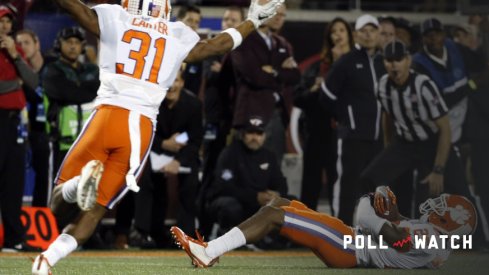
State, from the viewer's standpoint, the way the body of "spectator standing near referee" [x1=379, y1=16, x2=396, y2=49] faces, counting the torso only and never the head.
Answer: toward the camera

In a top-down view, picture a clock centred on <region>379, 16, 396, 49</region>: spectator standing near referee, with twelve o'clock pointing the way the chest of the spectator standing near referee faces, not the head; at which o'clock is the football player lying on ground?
The football player lying on ground is roughly at 12 o'clock from the spectator standing near referee.

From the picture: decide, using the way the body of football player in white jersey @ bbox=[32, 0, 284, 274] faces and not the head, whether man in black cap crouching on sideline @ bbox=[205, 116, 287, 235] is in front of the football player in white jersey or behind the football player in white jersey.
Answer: in front

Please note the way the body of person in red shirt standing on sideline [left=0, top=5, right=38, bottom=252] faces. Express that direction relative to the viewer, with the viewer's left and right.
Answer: facing the viewer and to the right of the viewer

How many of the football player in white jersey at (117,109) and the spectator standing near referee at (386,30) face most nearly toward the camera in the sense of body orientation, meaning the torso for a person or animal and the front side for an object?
1

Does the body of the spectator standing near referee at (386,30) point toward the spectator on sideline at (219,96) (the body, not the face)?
no

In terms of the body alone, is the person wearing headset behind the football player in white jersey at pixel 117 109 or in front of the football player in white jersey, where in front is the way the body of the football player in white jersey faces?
in front

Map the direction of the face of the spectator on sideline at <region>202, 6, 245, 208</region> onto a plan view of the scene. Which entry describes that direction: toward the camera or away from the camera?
toward the camera

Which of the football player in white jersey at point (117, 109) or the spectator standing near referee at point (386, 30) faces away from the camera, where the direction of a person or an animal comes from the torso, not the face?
the football player in white jersey

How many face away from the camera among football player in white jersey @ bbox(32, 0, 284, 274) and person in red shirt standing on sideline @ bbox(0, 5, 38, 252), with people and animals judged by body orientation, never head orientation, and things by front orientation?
1

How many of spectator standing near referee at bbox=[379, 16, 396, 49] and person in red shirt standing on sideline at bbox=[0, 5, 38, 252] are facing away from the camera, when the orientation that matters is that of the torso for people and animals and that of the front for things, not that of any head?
0

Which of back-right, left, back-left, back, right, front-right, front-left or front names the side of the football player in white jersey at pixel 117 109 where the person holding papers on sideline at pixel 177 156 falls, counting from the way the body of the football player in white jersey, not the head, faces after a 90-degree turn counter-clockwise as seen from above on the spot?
right

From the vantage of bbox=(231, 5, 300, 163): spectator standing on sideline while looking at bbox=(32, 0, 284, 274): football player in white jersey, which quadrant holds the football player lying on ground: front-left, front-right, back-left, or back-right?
front-left

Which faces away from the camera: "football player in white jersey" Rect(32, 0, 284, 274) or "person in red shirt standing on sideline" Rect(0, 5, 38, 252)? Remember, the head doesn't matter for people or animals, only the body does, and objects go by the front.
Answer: the football player in white jersey

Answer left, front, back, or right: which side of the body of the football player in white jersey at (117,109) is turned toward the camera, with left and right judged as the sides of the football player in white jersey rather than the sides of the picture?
back

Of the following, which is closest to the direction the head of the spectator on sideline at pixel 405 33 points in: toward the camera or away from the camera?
toward the camera

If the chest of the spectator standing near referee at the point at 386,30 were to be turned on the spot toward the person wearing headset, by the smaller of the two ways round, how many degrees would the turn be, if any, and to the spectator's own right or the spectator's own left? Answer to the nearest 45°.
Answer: approximately 45° to the spectator's own right

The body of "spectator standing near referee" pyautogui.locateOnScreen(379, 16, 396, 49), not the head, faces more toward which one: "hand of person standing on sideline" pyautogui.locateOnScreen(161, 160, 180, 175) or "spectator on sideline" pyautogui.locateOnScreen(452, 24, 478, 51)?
the hand of person standing on sideline
